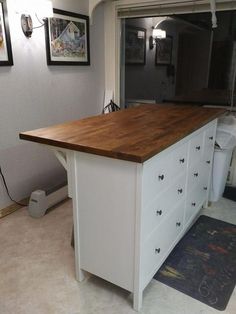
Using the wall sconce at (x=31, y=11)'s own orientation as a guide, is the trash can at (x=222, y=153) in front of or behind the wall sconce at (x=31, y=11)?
in front

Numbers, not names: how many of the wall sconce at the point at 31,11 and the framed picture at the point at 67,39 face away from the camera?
0

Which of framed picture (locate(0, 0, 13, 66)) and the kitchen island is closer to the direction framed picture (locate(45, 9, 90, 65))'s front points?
the kitchen island

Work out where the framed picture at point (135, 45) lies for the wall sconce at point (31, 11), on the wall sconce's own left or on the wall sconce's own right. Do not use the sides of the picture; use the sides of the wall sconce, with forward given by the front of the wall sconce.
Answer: on the wall sconce's own left

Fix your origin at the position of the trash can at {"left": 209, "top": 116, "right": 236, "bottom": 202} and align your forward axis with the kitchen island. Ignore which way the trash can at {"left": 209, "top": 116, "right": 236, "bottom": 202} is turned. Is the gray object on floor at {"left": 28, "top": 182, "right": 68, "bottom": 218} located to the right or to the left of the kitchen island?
right

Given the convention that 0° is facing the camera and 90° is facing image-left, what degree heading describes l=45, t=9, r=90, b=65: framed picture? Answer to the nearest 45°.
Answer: approximately 315°

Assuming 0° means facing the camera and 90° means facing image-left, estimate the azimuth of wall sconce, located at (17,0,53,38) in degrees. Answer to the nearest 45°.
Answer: approximately 315°

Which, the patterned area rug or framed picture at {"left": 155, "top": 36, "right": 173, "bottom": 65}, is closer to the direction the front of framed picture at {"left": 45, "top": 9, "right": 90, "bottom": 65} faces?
the patterned area rug
